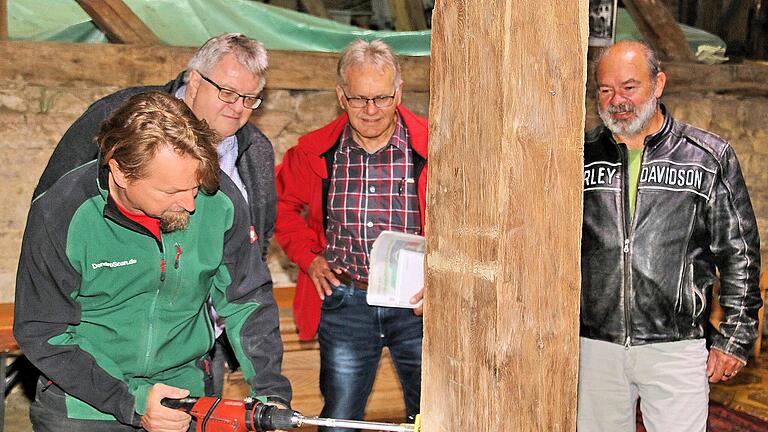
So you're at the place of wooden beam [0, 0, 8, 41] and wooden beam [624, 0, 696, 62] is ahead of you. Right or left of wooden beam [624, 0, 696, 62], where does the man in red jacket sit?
right

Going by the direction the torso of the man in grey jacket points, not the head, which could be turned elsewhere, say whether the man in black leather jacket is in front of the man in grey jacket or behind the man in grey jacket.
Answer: in front

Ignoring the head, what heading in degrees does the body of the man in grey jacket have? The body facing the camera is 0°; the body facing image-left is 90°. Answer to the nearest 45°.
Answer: approximately 315°

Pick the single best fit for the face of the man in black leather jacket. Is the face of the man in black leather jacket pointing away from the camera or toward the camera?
toward the camera

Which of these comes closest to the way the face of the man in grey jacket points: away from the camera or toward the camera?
toward the camera

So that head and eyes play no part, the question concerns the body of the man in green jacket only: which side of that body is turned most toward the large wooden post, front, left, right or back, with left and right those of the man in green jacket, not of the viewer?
front

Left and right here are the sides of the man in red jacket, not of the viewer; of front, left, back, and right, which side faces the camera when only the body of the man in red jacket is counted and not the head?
front

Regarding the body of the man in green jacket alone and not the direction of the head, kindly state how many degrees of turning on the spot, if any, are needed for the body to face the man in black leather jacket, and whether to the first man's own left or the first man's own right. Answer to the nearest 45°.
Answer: approximately 45° to the first man's own left

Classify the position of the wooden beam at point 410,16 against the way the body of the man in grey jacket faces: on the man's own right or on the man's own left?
on the man's own left

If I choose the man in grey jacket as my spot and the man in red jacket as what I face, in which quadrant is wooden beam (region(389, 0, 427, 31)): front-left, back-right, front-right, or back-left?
front-left

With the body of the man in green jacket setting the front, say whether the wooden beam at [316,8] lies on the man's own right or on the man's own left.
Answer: on the man's own left

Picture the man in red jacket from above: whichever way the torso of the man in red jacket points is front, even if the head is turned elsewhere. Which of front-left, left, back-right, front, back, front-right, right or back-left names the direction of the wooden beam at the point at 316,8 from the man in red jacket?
back

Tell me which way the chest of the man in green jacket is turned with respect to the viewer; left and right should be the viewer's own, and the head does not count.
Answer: facing the viewer and to the right of the viewer

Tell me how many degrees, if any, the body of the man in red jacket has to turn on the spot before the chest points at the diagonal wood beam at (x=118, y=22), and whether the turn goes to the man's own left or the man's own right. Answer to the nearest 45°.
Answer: approximately 135° to the man's own right

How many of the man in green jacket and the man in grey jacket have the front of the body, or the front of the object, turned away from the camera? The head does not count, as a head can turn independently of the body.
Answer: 0
